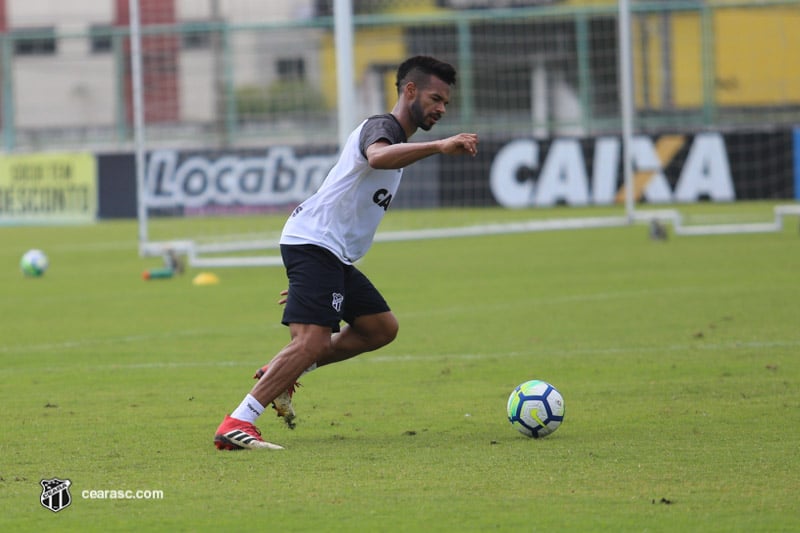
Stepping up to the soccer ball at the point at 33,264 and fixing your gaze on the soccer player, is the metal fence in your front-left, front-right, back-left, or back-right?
back-left

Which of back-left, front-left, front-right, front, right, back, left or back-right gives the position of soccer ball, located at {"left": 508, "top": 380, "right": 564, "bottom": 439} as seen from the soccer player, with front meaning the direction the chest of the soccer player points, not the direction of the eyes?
front

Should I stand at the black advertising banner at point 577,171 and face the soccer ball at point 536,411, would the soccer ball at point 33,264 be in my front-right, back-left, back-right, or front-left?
front-right

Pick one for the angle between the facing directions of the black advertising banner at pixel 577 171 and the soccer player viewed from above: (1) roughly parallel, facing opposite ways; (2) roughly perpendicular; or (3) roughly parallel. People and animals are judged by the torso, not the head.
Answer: roughly perpendicular

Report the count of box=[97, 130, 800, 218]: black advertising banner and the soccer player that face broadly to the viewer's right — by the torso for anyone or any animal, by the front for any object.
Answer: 1

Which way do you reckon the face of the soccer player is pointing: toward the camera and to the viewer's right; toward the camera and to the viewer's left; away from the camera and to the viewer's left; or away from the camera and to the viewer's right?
toward the camera and to the viewer's right

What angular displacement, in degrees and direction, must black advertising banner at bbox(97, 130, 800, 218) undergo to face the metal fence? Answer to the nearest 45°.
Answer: approximately 180°

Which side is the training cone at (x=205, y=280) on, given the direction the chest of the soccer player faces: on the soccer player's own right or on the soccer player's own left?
on the soccer player's own left

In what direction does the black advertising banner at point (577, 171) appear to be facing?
toward the camera

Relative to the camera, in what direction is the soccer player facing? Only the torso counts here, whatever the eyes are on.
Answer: to the viewer's right

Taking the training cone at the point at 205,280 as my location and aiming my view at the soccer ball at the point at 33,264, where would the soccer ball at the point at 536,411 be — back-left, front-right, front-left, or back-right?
back-left

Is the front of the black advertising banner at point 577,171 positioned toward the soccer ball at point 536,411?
yes
